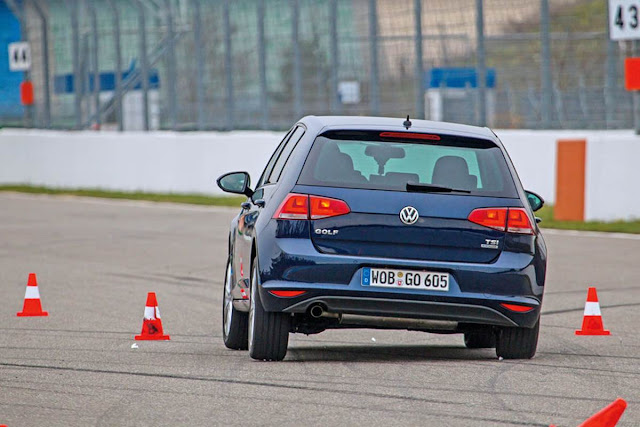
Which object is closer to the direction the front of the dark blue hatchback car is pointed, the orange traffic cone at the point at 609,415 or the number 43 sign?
the number 43 sign

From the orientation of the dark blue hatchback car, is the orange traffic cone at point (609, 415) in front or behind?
behind

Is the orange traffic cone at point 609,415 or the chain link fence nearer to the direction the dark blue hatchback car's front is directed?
the chain link fence

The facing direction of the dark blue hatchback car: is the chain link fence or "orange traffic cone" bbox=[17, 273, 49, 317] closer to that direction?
the chain link fence

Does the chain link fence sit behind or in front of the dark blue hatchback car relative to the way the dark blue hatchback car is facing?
in front

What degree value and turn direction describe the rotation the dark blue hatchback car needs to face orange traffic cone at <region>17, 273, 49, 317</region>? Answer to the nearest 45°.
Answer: approximately 45° to its left

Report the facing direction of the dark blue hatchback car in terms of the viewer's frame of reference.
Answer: facing away from the viewer

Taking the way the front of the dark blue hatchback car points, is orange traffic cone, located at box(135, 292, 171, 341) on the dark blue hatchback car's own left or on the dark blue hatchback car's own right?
on the dark blue hatchback car's own left

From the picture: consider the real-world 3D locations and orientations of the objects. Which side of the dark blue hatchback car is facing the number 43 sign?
front

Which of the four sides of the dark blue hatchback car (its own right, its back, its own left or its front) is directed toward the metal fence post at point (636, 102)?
front
